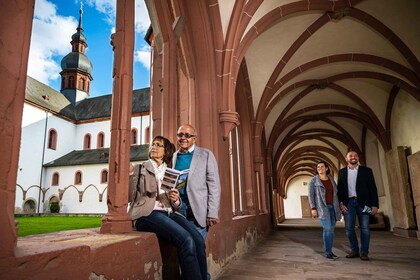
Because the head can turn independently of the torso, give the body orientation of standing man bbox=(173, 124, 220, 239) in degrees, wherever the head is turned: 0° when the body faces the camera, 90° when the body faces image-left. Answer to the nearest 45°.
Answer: approximately 45°

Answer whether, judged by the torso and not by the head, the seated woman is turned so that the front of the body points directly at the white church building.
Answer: no

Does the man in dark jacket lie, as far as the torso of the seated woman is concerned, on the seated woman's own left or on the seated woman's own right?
on the seated woman's own left

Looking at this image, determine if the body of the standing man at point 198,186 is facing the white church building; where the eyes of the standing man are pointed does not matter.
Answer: no

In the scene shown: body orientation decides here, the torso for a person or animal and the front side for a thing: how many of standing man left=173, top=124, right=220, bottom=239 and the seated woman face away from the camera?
0

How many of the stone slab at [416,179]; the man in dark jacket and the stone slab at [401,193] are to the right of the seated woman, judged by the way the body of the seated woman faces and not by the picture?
0

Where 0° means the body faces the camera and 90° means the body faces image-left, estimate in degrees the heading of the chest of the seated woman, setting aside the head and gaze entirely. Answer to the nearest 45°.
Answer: approximately 315°

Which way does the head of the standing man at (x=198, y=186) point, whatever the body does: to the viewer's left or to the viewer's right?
to the viewer's left

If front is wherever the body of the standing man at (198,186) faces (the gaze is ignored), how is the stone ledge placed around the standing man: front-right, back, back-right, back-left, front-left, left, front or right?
front

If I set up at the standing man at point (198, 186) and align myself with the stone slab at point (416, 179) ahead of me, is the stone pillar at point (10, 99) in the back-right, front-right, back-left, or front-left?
back-right
